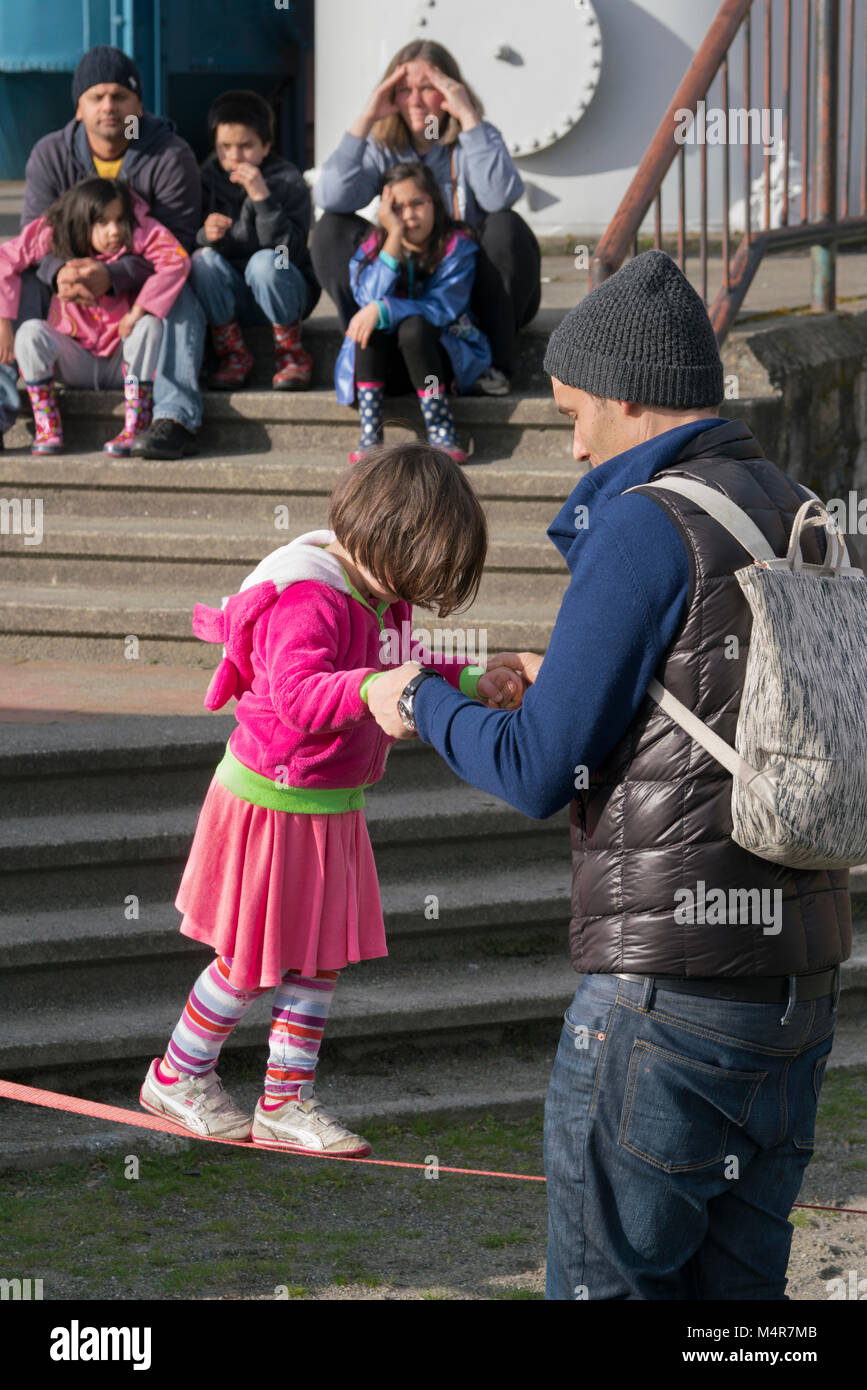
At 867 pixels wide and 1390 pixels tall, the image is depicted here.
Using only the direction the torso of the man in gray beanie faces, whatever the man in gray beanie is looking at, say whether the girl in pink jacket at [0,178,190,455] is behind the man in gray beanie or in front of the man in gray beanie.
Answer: in front

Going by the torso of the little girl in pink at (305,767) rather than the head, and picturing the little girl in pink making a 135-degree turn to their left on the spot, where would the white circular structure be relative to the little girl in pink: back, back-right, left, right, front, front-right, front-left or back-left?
front-right

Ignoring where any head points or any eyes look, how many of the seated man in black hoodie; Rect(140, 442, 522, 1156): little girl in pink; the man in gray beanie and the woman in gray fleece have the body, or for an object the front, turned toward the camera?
2

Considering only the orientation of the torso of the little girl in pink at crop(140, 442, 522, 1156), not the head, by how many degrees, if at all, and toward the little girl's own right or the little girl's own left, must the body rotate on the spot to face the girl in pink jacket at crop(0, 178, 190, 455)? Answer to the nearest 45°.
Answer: approximately 90° to the little girl's own left

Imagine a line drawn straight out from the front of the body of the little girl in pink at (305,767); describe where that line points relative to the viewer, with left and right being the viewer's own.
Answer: facing to the right of the viewer

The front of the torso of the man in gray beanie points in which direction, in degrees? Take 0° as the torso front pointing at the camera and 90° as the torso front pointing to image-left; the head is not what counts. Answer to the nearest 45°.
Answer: approximately 135°

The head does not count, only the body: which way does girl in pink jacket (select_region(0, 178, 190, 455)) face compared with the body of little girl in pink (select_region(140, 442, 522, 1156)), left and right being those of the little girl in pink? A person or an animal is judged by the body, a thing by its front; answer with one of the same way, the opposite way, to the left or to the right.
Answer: to the right

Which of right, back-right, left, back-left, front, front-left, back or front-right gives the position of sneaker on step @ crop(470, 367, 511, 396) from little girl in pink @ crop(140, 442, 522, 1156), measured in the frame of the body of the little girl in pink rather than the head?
left

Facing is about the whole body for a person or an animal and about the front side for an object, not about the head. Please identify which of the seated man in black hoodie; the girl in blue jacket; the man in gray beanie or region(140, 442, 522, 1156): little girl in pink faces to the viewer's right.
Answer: the little girl in pink

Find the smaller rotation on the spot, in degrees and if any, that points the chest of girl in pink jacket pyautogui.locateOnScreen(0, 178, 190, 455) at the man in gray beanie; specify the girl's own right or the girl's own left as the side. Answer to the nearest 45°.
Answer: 0° — they already face them

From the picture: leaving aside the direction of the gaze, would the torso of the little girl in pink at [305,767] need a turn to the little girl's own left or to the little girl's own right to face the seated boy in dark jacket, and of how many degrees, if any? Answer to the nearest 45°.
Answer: approximately 90° to the little girl's own left
